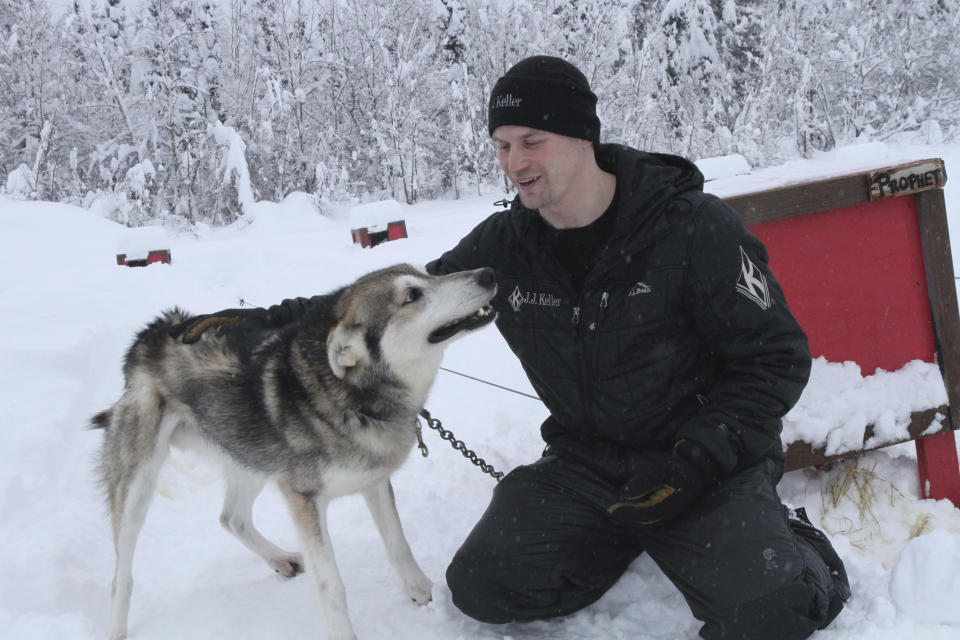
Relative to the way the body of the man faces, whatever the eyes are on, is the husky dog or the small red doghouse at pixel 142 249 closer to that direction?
the husky dog

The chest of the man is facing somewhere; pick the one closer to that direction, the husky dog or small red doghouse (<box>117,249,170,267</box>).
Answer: the husky dog

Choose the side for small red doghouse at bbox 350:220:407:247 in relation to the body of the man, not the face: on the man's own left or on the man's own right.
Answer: on the man's own right

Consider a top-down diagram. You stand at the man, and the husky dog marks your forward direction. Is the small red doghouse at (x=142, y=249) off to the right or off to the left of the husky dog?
right

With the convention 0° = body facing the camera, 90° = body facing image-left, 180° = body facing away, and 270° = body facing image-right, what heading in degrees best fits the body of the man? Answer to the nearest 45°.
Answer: approximately 45°

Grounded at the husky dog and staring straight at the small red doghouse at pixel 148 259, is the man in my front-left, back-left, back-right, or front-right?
back-right

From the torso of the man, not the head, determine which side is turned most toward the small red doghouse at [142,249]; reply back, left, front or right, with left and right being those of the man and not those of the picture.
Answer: right

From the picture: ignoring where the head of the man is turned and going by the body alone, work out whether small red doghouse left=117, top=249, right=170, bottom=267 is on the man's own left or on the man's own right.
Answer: on the man's own right
